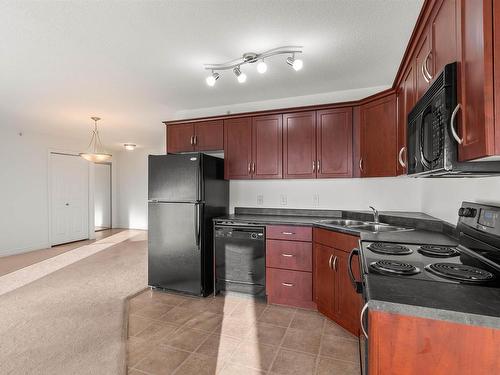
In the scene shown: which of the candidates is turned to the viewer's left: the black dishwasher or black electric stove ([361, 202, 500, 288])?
the black electric stove

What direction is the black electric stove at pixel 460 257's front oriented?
to the viewer's left

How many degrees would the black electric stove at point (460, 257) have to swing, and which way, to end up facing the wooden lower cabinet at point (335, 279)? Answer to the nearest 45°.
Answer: approximately 45° to its right

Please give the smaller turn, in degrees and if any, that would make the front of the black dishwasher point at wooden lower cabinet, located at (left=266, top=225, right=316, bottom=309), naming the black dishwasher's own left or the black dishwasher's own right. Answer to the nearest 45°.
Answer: approximately 45° to the black dishwasher's own left

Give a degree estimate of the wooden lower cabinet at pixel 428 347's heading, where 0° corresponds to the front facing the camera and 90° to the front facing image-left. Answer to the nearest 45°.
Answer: approximately 90°

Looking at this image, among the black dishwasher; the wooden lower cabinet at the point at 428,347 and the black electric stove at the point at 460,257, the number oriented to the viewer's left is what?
2

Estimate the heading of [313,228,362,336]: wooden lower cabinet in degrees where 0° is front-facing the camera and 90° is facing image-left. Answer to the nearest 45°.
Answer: approximately 45°
